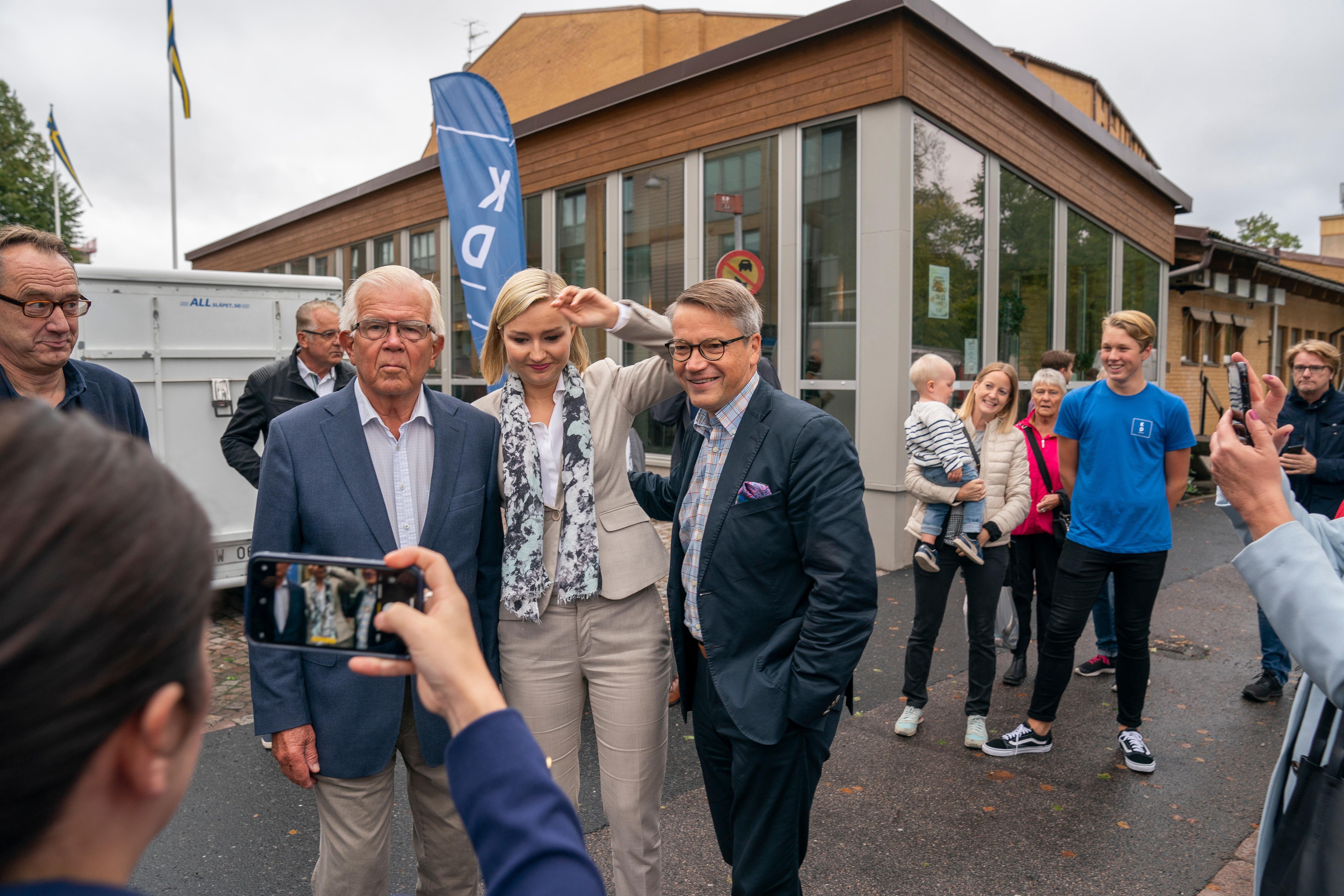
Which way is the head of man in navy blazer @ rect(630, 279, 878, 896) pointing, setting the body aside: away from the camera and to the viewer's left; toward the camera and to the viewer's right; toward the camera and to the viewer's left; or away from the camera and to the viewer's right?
toward the camera and to the viewer's left

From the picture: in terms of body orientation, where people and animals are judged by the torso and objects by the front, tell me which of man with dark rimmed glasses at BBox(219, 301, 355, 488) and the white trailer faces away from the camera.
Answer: the white trailer

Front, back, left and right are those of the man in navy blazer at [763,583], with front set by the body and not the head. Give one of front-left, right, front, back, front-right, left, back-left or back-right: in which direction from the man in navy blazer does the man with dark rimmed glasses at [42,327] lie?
front-right

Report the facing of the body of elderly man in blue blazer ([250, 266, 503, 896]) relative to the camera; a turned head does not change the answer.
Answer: toward the camera

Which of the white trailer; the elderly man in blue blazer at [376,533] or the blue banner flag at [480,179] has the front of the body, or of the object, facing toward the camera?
the elderly man in blue blazer

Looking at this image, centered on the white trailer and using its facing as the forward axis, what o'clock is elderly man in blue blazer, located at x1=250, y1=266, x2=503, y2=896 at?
The elderly man in blue blazer is roughly at 6 o'clock from the white trailer.

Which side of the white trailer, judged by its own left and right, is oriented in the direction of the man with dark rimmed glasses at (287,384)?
back

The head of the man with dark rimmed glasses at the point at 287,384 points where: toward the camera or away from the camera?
toward the camera

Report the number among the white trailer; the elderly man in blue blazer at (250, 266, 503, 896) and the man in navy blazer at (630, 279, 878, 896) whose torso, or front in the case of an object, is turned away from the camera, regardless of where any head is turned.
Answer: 1

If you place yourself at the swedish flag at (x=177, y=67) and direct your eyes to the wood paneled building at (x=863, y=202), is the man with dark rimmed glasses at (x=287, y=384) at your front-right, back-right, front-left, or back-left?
front-right

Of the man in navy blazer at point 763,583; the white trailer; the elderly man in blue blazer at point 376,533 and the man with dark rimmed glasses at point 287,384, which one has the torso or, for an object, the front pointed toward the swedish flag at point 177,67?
the white trailer

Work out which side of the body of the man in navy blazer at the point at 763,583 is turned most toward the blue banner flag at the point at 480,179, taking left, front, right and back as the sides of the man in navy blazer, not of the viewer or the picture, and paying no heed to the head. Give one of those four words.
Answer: right

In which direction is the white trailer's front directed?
away from the camera

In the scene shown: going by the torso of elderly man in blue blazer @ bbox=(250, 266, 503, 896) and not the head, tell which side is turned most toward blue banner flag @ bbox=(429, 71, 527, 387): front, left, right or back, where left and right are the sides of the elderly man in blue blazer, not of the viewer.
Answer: back
